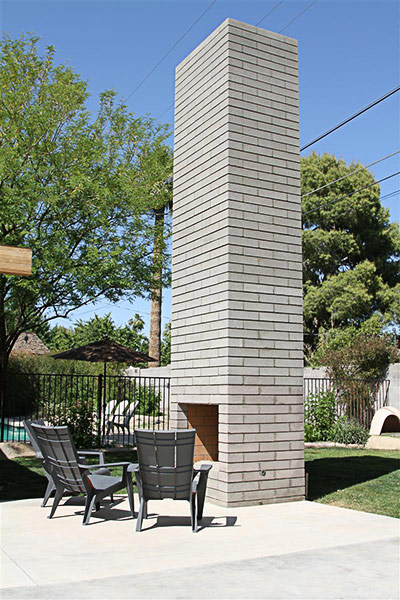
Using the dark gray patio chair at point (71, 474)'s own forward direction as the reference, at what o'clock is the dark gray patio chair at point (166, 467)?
the dark gray patio chair at point (166, 467) is roughly at 3 o'clock from the dark gray patio chair at point (71, 474).

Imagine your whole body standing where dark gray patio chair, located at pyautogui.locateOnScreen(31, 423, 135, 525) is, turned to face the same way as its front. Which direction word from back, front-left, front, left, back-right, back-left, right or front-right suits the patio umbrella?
front-left

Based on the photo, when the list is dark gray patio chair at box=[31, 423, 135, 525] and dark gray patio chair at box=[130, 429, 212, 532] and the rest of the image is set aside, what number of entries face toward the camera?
0

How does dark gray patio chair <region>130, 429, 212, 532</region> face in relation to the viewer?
away from the camera

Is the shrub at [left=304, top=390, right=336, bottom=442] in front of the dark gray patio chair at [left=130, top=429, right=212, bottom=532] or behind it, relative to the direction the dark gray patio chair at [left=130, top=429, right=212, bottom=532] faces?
in front

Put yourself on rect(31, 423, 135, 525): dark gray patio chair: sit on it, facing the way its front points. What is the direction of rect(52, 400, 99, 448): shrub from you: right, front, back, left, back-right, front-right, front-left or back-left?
front-left

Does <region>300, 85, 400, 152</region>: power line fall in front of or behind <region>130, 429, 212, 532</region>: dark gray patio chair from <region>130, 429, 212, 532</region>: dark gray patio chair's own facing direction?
in front

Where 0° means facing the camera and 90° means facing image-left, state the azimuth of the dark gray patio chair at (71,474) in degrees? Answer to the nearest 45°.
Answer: approximately 225°
